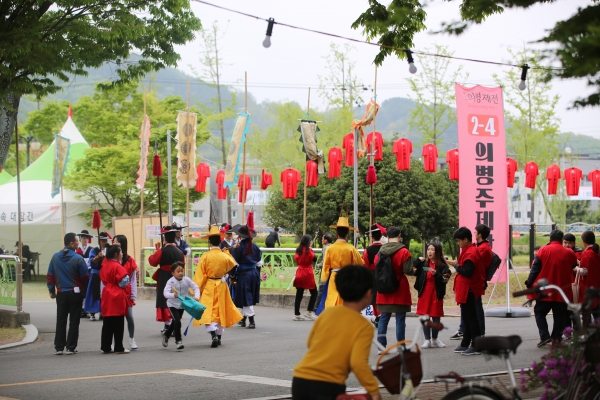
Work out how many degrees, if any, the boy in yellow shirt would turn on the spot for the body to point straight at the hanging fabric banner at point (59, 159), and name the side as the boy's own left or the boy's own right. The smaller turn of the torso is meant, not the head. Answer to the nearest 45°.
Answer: approximately 90° to the boy's own left

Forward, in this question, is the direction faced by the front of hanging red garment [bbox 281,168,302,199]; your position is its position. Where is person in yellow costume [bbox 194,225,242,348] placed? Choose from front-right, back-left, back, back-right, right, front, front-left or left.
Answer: front

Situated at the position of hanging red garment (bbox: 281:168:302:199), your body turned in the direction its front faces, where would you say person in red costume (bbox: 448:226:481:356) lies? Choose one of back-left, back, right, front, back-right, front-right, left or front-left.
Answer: front

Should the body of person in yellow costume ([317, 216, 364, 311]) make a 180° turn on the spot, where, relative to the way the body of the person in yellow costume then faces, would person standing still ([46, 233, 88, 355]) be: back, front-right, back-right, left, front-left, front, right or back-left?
right

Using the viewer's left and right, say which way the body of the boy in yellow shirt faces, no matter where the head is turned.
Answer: facing away from the viewer and to the right of the viewer

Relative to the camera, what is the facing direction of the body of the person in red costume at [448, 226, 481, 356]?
to the viewer's left

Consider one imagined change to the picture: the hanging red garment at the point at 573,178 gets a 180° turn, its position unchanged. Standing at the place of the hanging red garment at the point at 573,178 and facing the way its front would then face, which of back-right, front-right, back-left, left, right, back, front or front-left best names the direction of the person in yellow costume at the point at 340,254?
back

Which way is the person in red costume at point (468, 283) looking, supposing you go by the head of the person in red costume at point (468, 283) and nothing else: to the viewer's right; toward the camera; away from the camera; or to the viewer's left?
to the viewer's left

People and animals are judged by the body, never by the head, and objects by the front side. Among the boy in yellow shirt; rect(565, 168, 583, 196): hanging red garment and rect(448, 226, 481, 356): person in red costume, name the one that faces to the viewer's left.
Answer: the person in red costume

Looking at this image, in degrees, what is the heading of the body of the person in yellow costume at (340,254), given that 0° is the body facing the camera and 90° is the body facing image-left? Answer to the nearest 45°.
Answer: approximately 180°

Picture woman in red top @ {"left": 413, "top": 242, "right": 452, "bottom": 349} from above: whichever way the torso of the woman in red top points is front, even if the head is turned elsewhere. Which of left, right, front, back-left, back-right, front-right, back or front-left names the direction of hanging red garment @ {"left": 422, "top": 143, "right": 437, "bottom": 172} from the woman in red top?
back-right

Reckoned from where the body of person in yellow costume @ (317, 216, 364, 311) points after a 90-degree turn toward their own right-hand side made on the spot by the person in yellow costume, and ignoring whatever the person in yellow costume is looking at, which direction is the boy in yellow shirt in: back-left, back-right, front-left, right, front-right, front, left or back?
right
